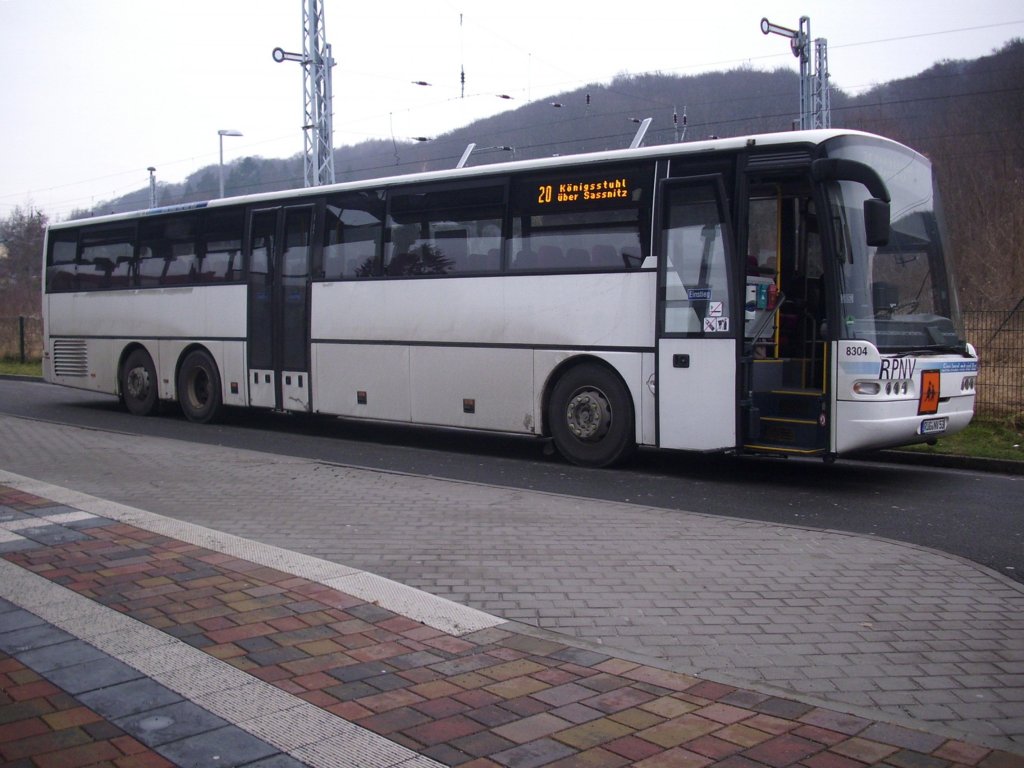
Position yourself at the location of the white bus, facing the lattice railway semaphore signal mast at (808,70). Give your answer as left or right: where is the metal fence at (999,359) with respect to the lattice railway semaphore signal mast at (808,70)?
right

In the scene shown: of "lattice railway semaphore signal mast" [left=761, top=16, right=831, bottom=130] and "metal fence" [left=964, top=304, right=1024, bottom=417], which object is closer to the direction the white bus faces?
the metal fence

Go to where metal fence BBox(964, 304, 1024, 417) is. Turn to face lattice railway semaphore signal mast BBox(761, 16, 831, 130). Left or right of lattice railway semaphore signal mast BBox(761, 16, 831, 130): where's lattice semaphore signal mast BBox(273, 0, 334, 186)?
left

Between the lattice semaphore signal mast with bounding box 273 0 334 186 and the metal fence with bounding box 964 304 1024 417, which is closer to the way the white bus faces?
the metal fence

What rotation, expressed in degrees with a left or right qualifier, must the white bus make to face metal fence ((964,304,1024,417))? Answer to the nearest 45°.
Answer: approximately 90° to its left

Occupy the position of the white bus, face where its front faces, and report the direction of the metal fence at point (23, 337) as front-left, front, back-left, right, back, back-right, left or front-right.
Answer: back

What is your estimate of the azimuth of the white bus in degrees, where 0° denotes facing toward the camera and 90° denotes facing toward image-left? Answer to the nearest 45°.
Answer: approximately 315°

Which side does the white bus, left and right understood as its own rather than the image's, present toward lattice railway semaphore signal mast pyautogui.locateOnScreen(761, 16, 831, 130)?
left

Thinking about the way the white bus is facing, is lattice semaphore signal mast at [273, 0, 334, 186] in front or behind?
behind
